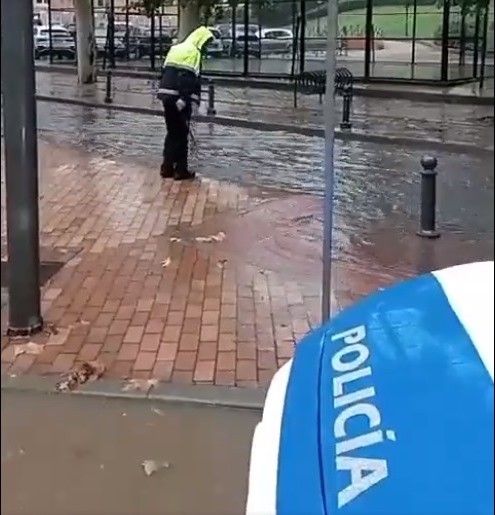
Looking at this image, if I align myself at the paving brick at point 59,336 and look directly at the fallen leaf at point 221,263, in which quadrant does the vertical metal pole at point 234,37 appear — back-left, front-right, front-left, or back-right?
front-left

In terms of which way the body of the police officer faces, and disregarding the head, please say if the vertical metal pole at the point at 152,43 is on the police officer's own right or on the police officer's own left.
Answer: on the police officer's own left

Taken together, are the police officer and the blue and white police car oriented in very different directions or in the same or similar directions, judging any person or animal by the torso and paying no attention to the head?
very different directions

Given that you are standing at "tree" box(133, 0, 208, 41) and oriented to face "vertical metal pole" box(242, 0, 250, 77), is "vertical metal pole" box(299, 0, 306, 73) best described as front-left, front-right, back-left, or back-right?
front-right

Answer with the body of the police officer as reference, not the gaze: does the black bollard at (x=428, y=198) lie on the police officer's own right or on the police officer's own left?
on the police officer's own right

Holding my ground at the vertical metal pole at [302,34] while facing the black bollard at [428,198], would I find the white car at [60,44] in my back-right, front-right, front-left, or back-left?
back-right
